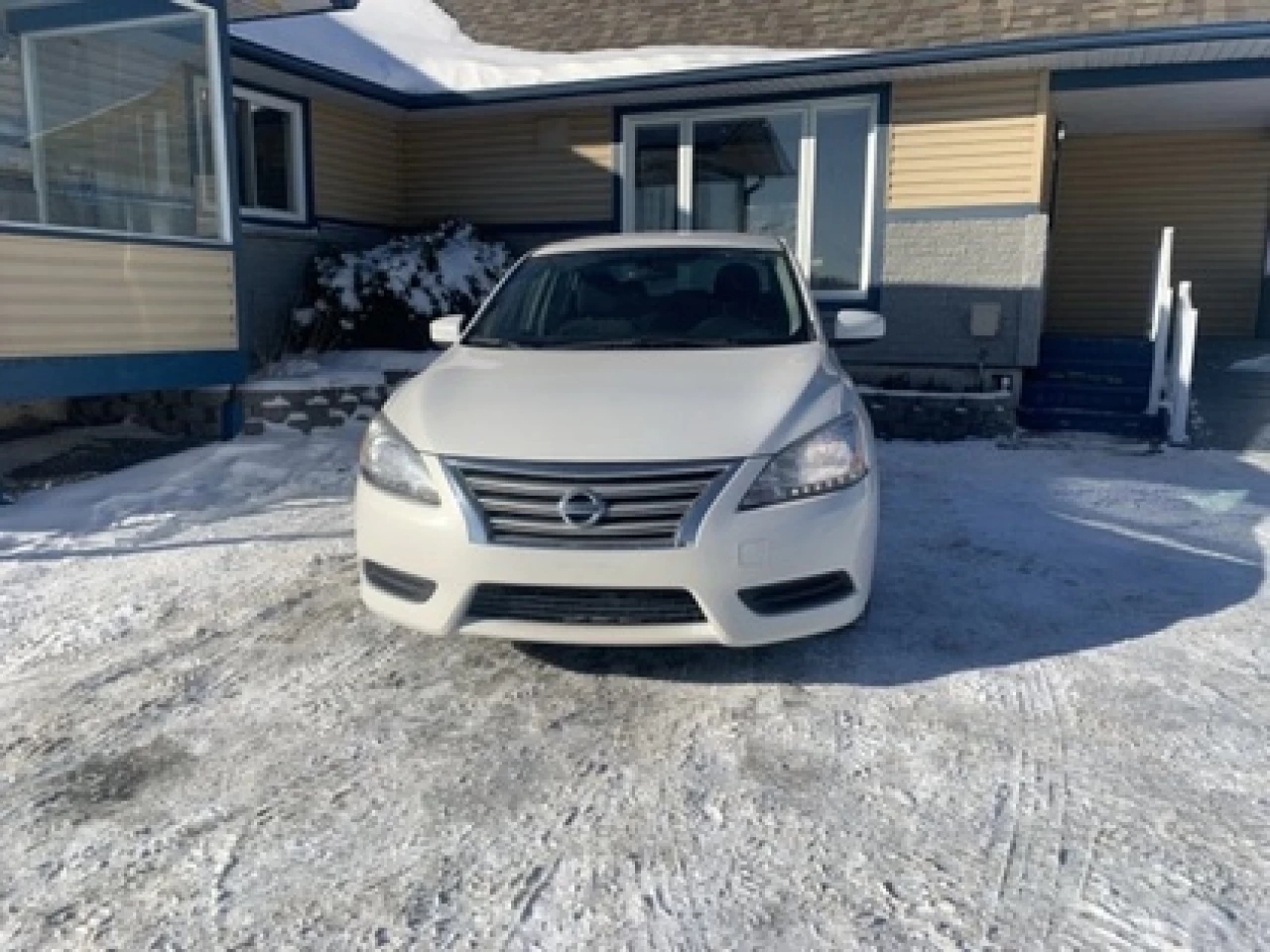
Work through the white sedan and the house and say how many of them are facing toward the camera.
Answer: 2

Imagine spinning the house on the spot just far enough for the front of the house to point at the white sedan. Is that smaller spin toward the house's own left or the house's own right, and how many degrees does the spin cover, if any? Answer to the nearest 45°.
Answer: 0° — it already faces it

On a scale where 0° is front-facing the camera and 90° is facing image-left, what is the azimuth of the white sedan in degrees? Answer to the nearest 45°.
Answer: approximately 0°

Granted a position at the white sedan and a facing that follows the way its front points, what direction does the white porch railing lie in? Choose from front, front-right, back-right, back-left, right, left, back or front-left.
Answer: back-left

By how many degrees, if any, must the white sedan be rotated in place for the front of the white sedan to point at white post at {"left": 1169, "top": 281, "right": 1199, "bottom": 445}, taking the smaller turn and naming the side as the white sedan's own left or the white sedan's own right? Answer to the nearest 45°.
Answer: approximately 135° to the white sedan's own left

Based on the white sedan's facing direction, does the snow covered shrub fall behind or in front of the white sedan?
behind

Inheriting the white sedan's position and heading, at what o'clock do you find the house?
The house is roughly at 6 o'clock from the white sedan.
